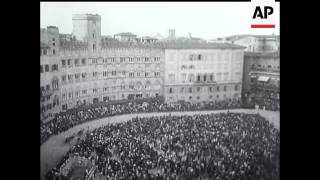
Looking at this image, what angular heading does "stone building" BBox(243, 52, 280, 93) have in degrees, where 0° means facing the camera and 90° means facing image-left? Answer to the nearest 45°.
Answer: approximately 0°

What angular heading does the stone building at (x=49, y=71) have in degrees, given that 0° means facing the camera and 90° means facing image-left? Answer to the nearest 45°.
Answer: approximately 315°

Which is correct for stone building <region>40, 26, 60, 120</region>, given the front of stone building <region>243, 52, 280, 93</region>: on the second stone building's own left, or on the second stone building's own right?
on the second stone building's own right

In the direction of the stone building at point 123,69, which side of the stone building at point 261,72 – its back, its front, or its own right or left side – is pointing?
right
